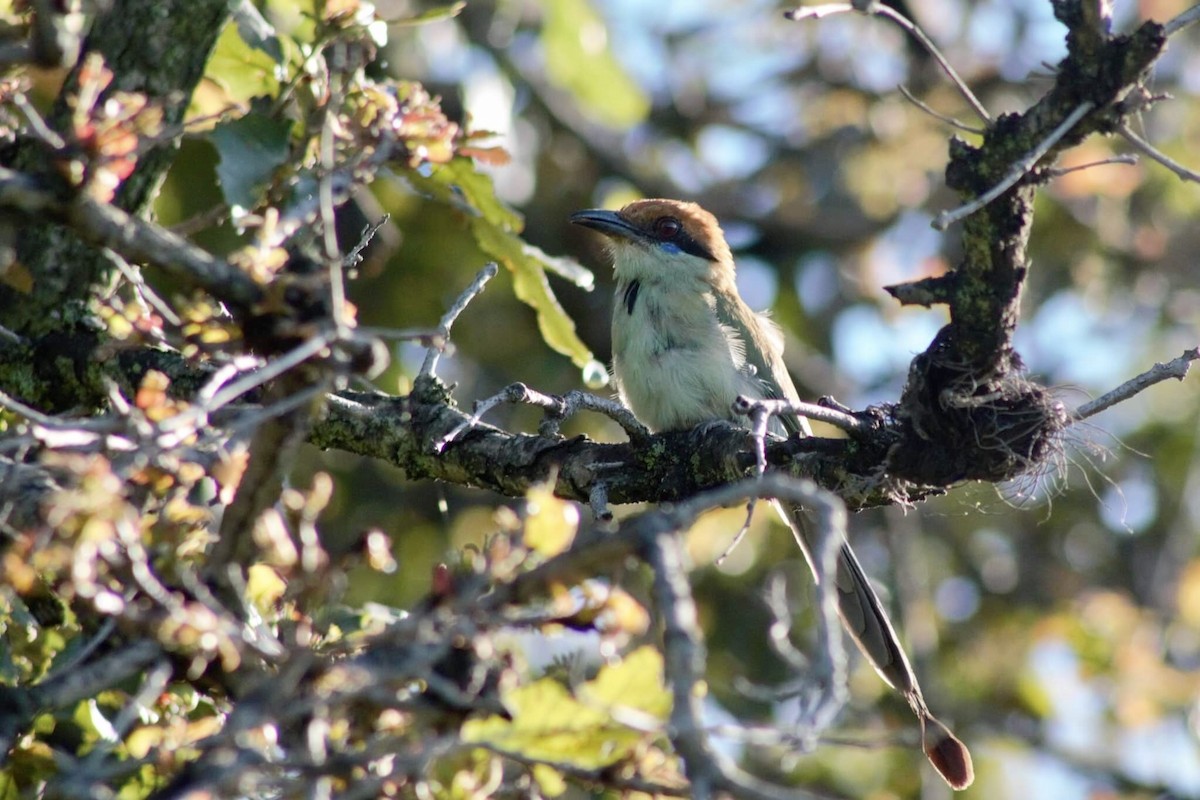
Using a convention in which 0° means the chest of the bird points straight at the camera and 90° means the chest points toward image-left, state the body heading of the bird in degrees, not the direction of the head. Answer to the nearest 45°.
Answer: approximately 45°

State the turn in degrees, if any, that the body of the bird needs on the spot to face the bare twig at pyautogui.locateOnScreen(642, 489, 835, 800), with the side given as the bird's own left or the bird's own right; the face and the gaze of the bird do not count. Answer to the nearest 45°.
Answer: approximately 45° to the bird's own left

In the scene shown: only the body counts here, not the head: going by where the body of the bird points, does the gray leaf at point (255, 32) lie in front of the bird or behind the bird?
in front

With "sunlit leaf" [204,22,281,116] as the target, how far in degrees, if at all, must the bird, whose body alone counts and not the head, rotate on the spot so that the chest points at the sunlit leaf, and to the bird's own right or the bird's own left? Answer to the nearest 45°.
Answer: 0° — it already faces it

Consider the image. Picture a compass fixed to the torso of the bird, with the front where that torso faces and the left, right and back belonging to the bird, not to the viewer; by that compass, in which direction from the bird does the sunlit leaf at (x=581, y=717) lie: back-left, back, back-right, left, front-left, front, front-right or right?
front-left
